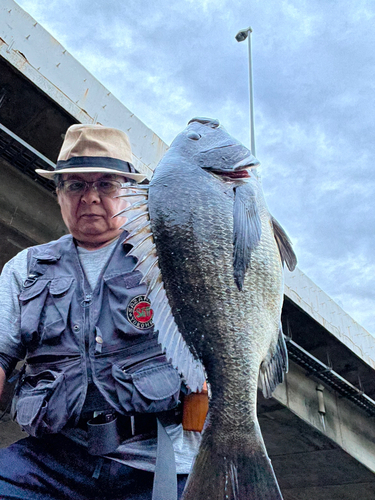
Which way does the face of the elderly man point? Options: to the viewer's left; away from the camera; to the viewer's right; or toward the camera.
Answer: toward the camera

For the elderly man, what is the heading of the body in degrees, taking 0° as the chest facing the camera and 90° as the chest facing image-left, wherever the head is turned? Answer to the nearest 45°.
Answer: approximately 0°
